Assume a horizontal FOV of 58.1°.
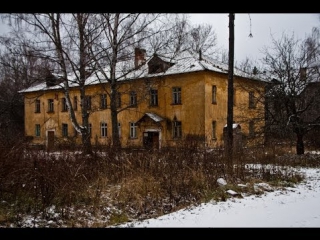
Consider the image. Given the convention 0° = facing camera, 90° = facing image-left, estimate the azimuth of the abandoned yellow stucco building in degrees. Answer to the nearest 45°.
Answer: approximately 45°
